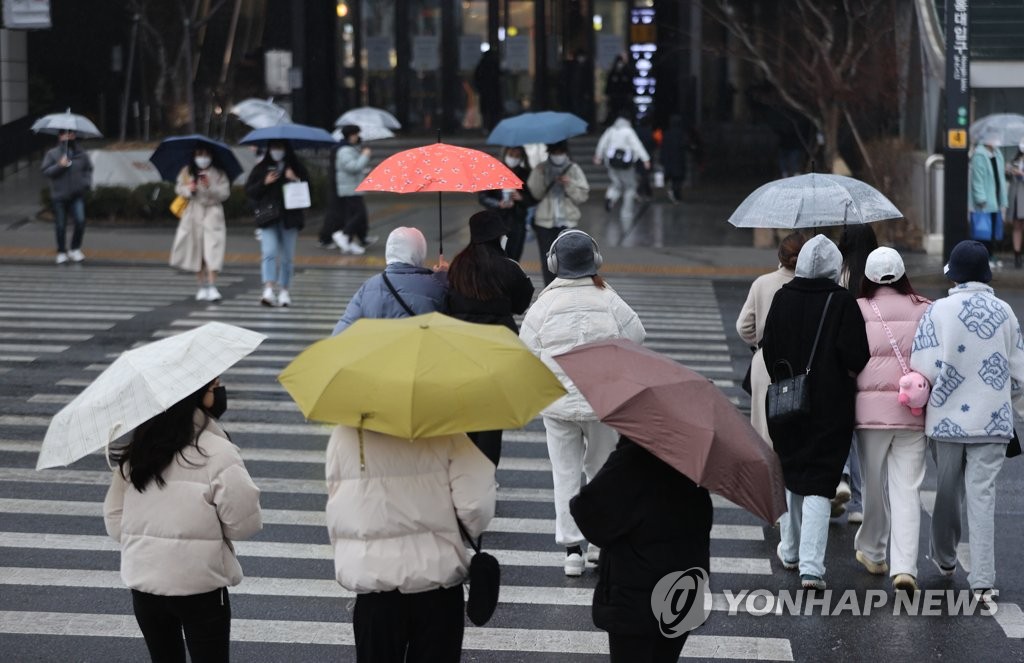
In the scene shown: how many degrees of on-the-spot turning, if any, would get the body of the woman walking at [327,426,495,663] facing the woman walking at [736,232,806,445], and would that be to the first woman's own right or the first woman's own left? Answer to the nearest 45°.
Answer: approximately 45° to the first woman's own right

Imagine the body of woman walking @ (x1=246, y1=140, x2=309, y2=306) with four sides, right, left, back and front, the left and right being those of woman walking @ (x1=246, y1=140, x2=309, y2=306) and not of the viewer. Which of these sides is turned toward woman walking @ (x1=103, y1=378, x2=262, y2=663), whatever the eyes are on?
front

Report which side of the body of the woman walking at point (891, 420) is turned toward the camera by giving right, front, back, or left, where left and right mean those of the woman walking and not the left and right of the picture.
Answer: back

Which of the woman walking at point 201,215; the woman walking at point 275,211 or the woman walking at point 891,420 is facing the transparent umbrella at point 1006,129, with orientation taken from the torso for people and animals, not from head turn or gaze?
the woman walking at point 891,420

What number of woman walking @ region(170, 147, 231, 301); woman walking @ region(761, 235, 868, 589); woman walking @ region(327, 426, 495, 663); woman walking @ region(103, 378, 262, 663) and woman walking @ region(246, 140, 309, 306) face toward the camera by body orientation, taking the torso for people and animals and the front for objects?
2

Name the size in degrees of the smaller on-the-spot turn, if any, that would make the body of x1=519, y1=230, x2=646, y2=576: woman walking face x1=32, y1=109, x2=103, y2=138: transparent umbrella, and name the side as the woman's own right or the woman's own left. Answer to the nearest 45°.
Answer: approximately 45° to the woman's own left

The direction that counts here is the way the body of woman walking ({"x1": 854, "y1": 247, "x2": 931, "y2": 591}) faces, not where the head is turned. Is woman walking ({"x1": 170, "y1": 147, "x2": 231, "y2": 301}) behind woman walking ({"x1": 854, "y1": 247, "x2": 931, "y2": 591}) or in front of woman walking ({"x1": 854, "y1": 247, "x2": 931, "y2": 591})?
in front

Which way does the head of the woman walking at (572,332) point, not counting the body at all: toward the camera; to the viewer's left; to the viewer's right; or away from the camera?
away from the camera

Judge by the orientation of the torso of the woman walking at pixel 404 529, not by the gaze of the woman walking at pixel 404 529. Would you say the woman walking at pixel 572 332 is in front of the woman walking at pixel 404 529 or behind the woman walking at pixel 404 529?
in front

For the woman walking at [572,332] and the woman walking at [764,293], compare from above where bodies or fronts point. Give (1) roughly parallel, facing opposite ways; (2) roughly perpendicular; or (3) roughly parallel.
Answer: roughly parallel

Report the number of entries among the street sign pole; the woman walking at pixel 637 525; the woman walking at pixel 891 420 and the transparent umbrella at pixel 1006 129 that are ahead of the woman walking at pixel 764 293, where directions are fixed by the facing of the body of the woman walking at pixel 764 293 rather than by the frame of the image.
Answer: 2

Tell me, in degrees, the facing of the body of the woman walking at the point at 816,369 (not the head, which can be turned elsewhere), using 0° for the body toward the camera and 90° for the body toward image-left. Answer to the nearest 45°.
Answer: approximately 180°

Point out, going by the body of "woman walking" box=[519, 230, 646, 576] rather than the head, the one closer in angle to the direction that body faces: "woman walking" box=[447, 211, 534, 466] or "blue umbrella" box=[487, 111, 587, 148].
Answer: the blue umbrella

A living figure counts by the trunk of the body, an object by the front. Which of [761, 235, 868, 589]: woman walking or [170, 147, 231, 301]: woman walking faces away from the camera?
[761, 235, 868, 589]: woman walking

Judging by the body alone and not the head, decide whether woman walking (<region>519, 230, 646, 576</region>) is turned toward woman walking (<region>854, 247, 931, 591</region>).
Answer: no

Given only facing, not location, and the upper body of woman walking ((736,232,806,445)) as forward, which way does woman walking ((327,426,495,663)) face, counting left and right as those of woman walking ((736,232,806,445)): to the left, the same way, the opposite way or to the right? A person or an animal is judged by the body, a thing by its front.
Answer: the same way

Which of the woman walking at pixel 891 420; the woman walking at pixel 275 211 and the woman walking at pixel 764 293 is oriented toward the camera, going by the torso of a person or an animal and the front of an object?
the woman walking at pixel 275 211

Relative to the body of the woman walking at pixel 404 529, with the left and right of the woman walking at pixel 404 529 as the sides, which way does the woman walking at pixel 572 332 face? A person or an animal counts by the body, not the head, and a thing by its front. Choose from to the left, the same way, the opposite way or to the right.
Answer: the same way

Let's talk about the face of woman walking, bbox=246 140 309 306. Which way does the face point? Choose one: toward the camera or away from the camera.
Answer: toward the camera

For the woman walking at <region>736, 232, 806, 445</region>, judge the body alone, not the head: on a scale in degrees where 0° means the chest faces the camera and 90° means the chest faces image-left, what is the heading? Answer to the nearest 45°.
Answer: approximately 180°

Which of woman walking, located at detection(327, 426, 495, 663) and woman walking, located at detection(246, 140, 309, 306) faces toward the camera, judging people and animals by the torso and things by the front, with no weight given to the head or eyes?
woman walking, located at detection(246, 140, 309, 306)

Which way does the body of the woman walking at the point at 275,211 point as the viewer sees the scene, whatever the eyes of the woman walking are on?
toward the camera

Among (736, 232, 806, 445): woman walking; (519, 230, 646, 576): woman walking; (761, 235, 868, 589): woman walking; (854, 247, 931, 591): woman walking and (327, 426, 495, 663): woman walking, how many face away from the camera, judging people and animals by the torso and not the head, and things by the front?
5

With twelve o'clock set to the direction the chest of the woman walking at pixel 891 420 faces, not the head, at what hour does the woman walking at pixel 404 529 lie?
the woman walking at pixel 404 529 is roughly at 7 o'clock from the woman walking at pixel 891 420.
